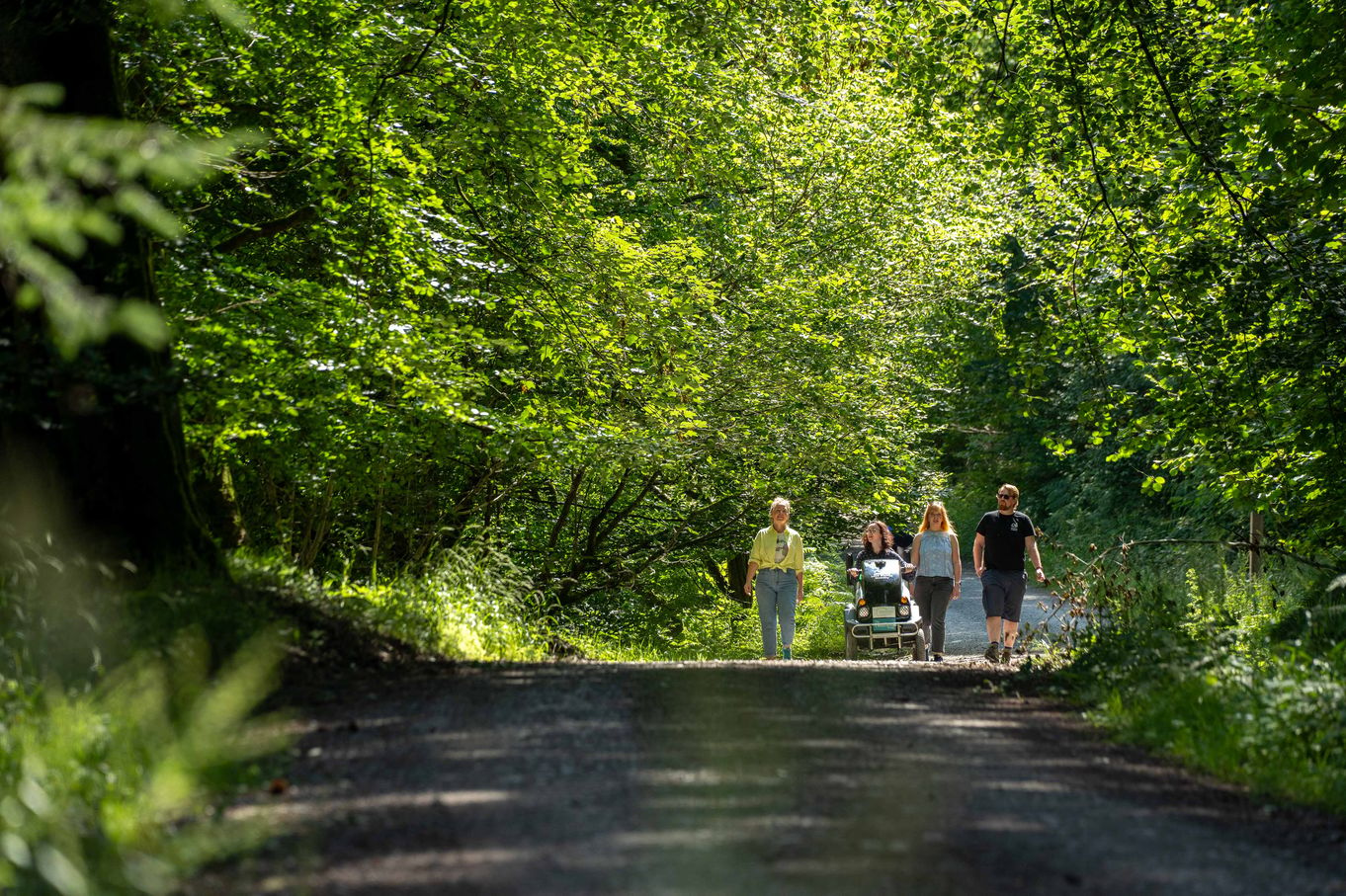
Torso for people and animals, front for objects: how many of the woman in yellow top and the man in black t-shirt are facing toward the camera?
2

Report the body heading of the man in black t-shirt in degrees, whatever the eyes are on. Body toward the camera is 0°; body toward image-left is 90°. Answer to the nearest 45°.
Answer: approximately 0°

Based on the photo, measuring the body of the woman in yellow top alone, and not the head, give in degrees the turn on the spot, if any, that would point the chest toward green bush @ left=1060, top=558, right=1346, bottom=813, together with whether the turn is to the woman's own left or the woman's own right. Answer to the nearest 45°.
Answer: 0° — they already face it

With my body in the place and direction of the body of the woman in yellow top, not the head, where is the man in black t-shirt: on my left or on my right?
on my left

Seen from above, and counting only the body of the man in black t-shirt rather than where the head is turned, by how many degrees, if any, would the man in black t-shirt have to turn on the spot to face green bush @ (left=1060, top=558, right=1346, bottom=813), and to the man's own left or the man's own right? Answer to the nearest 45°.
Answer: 0° — they already face it

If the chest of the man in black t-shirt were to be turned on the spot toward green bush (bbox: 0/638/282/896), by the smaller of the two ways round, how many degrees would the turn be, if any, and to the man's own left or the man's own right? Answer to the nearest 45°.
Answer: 0° — they already face it

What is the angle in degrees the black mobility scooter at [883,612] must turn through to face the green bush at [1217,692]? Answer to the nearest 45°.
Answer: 0° — it already faces it
